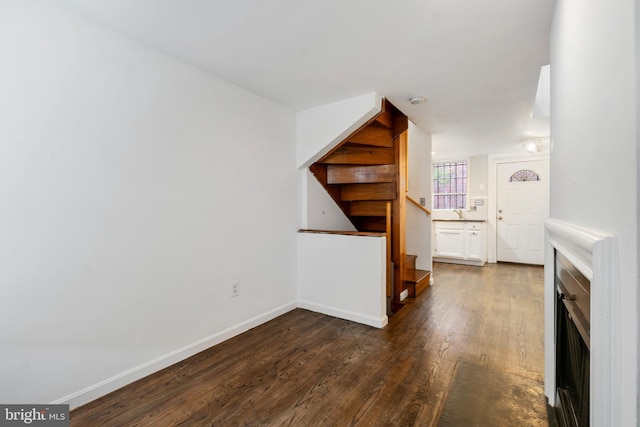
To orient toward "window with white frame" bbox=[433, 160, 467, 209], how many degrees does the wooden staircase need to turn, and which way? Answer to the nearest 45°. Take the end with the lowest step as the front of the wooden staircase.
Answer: approximately 90° to its left

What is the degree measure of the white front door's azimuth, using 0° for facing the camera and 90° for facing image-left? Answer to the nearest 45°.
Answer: approximately 0°

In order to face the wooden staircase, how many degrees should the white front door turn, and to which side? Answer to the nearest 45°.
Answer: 0° — it already faces it

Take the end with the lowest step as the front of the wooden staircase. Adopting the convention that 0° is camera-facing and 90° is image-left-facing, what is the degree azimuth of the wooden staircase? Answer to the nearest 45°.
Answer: approximately 315°

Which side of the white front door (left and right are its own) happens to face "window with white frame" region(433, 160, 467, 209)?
right

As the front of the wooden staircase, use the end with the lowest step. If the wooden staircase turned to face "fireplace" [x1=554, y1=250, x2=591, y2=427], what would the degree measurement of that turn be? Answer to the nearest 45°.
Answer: approximately 45° to its right

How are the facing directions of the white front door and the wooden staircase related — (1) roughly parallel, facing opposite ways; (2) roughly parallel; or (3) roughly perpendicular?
roughly perpendicular

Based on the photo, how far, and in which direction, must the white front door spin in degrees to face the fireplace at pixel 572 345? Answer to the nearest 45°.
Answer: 0° — it already faces it
